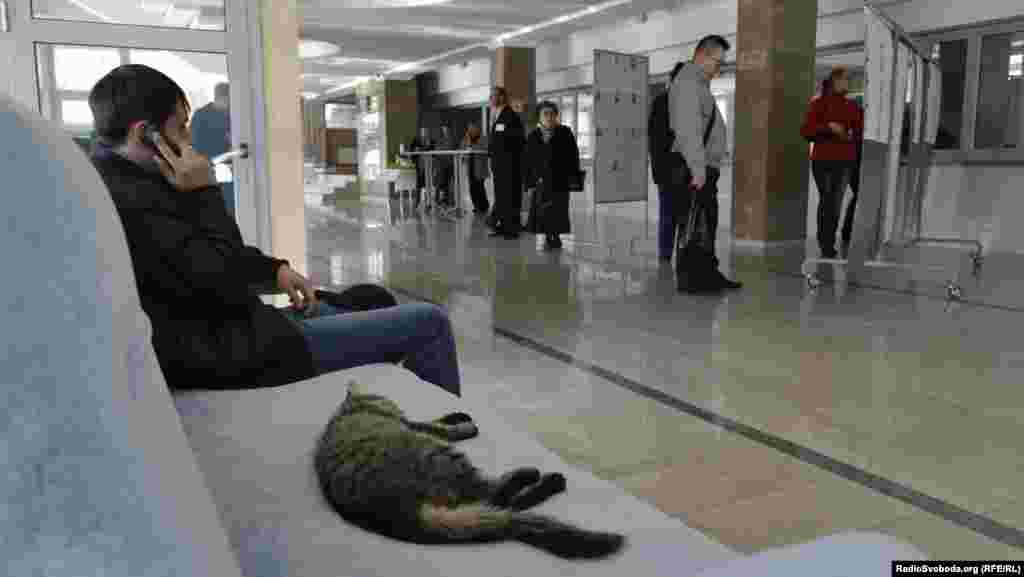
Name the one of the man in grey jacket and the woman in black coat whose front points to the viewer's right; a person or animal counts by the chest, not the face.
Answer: the man in grey jacket

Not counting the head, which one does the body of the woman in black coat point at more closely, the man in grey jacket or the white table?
the man in grey jacket

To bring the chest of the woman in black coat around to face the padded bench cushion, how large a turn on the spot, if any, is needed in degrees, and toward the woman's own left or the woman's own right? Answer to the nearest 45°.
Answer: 0° — they already face it

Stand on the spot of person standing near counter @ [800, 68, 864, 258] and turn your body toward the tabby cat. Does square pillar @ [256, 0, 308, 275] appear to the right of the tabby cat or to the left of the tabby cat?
right

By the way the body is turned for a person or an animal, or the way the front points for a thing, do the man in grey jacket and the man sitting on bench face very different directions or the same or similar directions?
same or similar directions

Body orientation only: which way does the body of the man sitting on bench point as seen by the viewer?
to the viewer's right

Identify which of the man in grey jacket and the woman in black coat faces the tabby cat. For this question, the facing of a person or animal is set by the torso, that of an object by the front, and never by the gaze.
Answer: the woman in black coat

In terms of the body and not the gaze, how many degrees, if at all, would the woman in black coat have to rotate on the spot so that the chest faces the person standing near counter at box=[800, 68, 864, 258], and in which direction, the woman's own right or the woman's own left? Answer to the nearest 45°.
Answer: approximately 45° to the woman's own left

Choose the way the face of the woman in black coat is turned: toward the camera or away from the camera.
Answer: toward the camera

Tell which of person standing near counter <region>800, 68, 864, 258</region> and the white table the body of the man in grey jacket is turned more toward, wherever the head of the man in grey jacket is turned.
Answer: the person standing near counter

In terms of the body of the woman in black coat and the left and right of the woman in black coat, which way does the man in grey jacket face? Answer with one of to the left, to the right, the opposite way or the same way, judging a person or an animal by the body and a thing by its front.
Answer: to the left

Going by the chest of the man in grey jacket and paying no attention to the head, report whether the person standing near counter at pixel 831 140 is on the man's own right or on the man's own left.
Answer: on the man's own left

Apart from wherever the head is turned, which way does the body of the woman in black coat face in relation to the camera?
toward the camera

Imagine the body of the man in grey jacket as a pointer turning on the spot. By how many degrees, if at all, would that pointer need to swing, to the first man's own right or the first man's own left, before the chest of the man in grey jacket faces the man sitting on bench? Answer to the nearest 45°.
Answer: approximately 90° to the first man's own right
